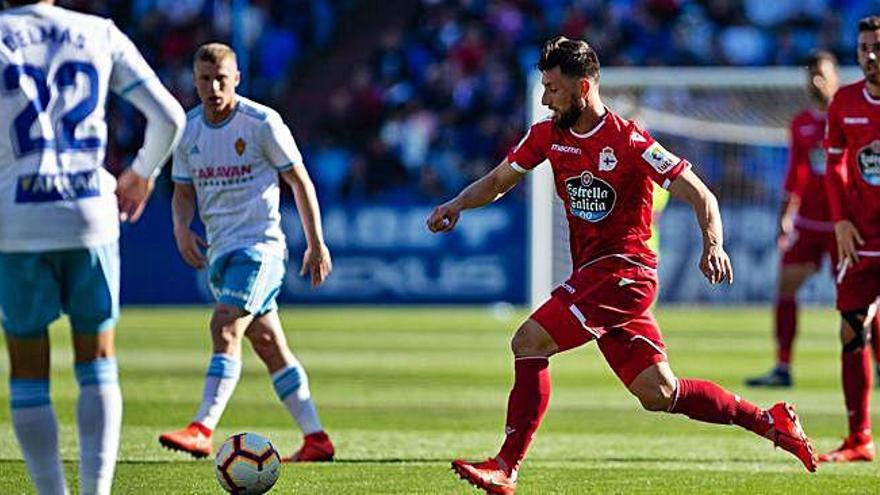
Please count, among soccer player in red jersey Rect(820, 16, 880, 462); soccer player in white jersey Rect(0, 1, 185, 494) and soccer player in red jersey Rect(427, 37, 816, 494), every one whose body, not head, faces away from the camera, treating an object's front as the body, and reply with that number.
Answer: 1

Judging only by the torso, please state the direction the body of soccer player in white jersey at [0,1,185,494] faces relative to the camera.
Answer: away from the camera

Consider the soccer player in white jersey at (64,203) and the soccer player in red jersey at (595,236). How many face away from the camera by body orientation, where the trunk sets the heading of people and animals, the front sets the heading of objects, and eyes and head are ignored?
1

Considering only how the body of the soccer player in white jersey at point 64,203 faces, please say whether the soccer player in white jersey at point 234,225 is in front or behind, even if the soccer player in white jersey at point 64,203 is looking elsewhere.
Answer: in front

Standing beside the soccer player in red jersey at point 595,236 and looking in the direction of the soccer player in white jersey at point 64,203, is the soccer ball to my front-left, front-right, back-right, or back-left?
front-right

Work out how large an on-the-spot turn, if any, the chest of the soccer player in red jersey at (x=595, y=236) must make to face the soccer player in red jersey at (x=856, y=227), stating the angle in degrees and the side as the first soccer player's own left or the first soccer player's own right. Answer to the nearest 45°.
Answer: approximately 180°

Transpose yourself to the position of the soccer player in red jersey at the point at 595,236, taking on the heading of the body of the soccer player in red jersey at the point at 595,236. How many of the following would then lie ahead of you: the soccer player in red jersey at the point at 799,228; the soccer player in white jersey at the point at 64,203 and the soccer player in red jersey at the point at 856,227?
1

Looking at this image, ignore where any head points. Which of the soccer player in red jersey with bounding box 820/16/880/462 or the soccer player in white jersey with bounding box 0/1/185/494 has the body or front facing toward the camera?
the soccer player in red jersey

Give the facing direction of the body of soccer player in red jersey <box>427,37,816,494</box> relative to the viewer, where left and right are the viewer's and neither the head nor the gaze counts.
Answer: facing the viewer and to the left of the viewer

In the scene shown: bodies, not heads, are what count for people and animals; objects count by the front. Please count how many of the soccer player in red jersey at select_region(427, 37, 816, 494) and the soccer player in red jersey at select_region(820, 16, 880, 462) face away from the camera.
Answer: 0

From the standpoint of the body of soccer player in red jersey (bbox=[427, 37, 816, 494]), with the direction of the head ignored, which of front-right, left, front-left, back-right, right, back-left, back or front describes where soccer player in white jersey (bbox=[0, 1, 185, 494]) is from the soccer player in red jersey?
front

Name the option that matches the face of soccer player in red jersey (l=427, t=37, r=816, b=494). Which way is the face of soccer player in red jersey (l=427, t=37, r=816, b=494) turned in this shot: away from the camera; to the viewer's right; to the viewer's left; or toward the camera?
to the viewer's left

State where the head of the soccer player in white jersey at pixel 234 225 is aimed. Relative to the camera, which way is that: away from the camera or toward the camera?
toward the camera

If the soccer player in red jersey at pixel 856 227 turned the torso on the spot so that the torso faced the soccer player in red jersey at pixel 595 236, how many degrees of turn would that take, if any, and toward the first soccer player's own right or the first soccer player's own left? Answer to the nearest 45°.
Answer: approximately 45° to the first soccer player's own right

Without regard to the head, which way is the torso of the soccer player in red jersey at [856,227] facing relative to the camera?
toward the camera

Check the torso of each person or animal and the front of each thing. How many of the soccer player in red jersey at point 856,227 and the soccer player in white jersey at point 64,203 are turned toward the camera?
1
